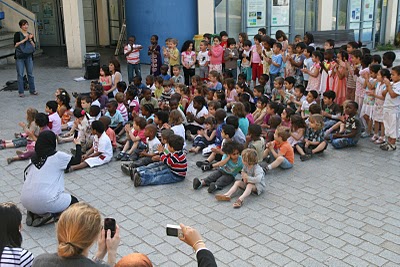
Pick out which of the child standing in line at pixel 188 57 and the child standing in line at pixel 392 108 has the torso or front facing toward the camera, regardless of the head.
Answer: the child standing in line at pixel 188 57

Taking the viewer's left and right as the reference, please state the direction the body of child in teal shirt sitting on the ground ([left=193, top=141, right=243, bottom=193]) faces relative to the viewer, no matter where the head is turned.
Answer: facing the viewer and to the left of the viewer

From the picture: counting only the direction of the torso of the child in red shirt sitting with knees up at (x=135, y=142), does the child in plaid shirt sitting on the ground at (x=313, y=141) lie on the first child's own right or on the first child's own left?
on the first child's own left

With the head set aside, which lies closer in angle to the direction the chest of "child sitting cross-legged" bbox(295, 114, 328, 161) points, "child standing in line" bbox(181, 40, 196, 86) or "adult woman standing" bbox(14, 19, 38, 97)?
the adult woman standing

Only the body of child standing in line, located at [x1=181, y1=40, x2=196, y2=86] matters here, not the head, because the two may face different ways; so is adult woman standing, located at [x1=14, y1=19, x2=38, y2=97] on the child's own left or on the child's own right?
on the child's own right

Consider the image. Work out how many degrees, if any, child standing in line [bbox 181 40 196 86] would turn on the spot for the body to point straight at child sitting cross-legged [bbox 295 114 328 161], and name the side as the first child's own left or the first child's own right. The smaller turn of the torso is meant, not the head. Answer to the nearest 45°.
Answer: approximately 45° to the first child's own left

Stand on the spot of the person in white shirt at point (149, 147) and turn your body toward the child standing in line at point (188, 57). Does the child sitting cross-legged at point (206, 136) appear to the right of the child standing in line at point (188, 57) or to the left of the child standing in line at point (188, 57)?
right

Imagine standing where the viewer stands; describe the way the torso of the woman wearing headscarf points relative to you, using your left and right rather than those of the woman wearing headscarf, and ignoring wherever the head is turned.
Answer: facing away from the viewer and to the right of the viewer

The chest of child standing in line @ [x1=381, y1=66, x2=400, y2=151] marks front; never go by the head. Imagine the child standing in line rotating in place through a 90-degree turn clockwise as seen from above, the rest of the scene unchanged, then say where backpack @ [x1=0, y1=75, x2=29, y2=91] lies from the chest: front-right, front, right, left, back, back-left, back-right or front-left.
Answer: left

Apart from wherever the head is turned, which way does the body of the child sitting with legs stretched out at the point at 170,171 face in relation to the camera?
to the viewer's left

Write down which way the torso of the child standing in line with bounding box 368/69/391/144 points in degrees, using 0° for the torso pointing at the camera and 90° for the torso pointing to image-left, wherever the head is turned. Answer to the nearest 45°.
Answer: approximately 90°
